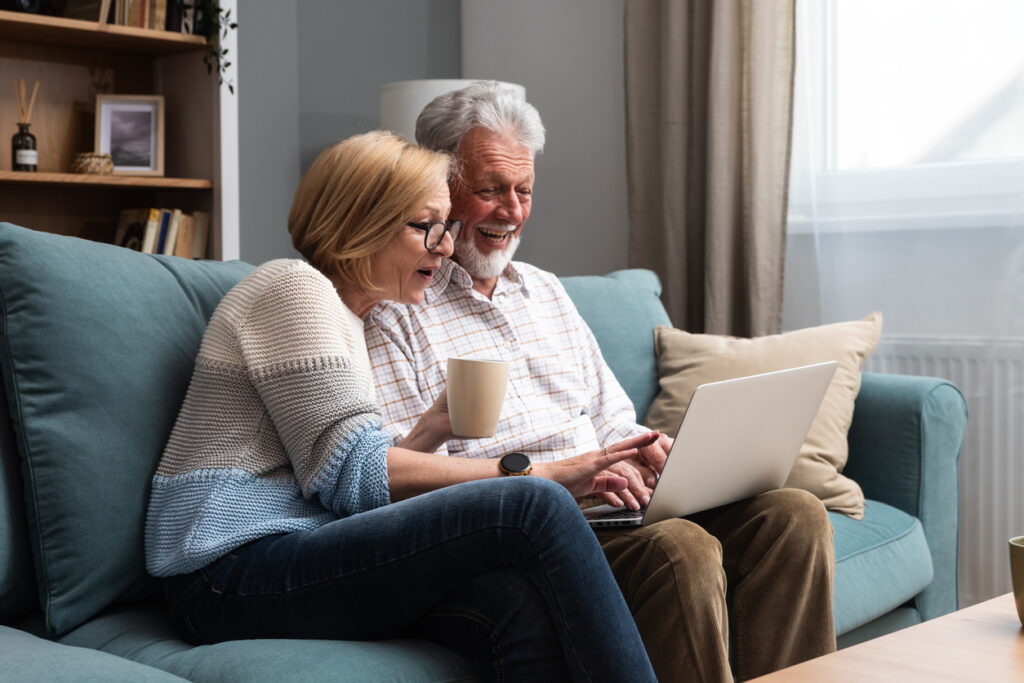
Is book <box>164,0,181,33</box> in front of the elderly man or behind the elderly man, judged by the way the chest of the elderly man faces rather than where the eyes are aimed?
behind

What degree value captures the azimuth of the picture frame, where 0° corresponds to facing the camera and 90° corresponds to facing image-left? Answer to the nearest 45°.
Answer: approximately 0°

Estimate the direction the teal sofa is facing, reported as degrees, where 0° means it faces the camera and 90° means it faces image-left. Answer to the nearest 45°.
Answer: approximately 315°

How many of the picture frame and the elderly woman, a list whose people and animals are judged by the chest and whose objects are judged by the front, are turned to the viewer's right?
1

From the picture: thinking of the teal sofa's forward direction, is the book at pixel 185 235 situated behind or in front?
behind

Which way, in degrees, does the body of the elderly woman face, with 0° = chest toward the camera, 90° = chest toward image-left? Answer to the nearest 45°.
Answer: approximately 270°

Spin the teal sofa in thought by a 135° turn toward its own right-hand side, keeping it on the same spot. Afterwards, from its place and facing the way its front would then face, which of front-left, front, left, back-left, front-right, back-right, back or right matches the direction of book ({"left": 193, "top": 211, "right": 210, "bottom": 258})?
right

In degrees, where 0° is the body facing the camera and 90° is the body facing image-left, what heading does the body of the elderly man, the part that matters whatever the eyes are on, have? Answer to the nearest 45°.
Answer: approximately 315°

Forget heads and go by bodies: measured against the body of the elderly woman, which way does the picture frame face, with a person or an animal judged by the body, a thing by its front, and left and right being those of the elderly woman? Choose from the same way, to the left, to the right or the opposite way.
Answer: to the right
